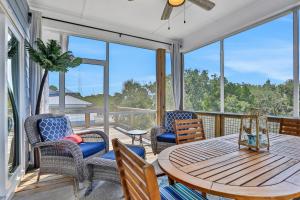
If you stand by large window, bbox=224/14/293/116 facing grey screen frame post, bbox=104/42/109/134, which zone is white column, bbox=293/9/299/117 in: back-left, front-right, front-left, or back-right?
back-left

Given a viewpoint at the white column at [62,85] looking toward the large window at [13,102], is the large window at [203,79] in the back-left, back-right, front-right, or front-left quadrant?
back-left

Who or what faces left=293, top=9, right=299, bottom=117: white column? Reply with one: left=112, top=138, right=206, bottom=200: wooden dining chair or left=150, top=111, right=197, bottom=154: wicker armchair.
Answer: the wooden dining chair

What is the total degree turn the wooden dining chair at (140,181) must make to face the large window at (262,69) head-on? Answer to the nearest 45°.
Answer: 0° — it already faces it

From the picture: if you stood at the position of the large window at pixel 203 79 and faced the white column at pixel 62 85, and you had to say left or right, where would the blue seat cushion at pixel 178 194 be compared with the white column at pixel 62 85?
left

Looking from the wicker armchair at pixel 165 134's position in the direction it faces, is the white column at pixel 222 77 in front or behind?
behind

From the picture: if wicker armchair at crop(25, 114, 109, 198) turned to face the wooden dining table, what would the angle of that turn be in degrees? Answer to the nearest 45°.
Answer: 0° — it already faces it

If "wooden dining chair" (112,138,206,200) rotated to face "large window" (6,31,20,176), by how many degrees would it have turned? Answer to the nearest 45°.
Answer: approximately 90° to its left

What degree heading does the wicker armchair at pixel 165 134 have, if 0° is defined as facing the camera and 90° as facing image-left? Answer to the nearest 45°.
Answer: approximately 45°

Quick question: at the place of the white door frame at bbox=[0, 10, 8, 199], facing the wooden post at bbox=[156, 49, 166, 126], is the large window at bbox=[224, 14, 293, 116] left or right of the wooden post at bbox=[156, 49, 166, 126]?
right

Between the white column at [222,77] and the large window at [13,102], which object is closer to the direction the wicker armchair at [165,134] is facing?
the large window

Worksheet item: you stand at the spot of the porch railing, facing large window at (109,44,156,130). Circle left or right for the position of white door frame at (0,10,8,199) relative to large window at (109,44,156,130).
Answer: left

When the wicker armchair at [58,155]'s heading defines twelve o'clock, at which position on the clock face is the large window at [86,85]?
The large window is roughly at 8 o'clock from the wicker armchair.
